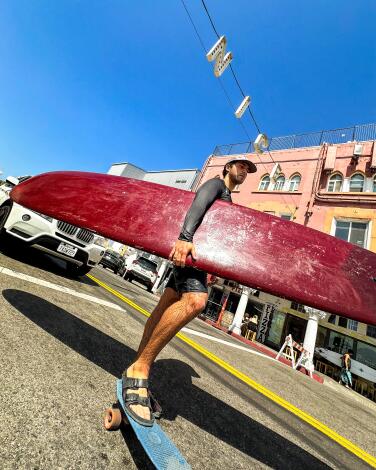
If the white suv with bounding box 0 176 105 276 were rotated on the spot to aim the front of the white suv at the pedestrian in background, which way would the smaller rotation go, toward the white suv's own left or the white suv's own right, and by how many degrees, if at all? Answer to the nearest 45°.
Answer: approximately 45° to the white suv's own left

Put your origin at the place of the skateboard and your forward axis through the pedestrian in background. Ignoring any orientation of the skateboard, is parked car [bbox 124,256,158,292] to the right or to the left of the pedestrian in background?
left

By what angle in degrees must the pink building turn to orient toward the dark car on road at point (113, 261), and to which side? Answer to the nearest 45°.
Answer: approximately 45° to its right

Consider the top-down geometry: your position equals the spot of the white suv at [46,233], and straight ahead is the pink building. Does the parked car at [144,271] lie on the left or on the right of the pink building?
left

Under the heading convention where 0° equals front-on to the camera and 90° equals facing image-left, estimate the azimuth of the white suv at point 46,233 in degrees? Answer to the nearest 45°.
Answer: approximately 315°

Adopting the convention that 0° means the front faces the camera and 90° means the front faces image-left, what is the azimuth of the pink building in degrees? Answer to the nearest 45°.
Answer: approximately 45°

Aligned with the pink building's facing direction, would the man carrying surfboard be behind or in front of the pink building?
in front

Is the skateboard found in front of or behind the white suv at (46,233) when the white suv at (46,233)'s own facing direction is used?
in front
